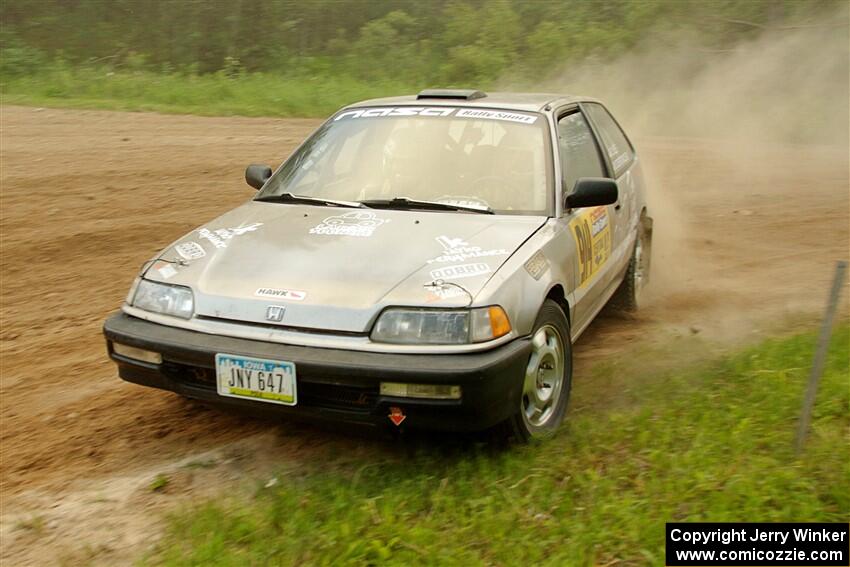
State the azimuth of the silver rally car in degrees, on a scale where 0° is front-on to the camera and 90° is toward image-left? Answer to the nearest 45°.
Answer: approximately 45°
